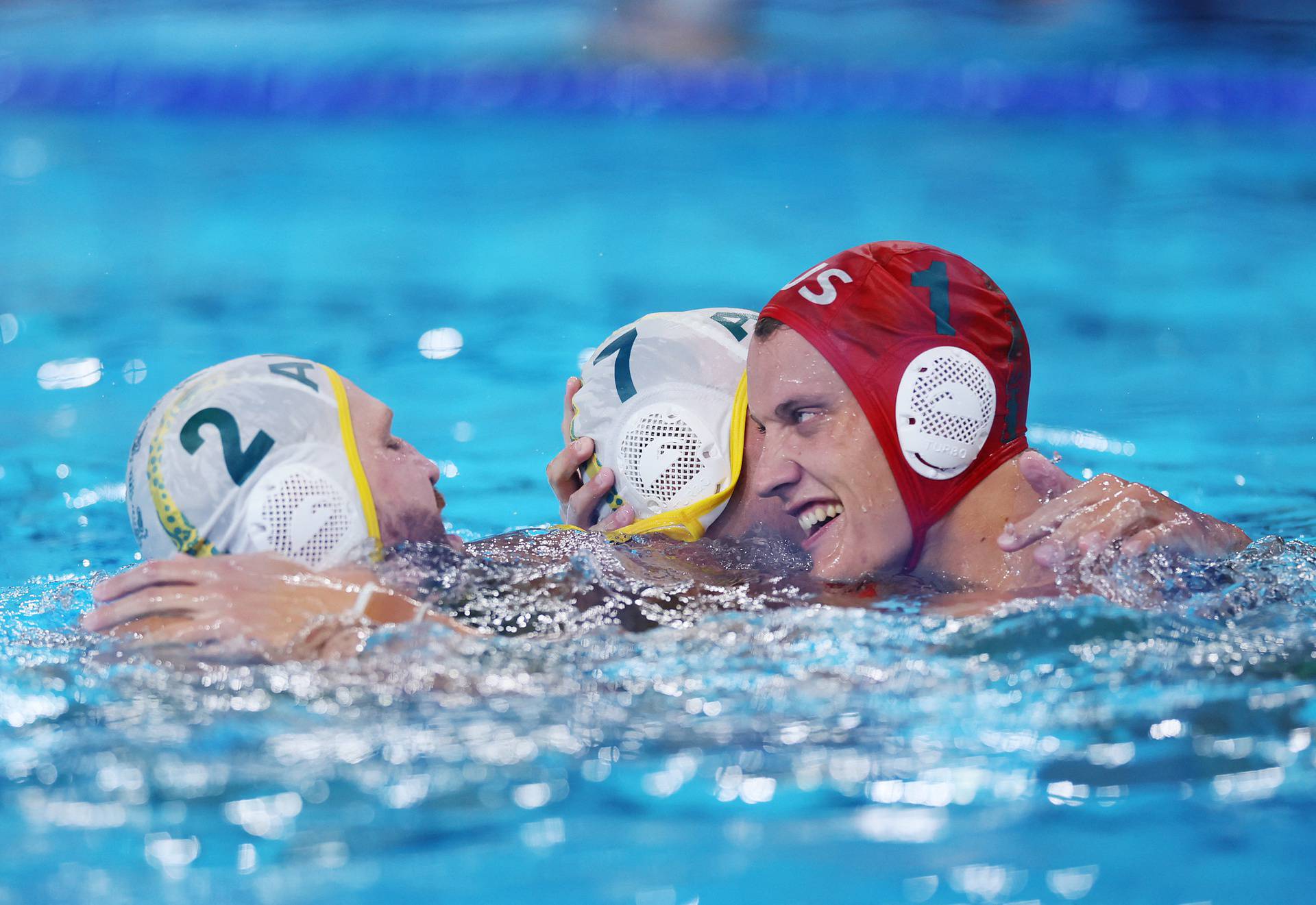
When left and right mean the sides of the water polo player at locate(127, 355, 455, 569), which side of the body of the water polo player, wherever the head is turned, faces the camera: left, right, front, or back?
right

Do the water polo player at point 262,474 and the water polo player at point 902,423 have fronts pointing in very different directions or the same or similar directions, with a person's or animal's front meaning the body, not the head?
very different directions

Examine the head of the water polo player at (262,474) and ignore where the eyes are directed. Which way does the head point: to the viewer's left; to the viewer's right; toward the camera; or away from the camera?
to the viewer's right

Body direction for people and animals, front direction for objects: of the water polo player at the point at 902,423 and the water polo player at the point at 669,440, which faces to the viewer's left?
the water polo player at the point at 902,423

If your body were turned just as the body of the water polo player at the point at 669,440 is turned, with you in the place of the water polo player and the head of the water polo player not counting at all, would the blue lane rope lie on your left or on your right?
on your left

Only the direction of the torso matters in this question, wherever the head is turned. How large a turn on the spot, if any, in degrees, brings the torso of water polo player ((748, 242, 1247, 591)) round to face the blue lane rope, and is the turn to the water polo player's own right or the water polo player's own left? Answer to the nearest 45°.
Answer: approximately 90° to the water polo player's own right

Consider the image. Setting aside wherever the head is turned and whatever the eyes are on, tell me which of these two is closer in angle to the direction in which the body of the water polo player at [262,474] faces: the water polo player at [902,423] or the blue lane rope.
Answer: the water polo player

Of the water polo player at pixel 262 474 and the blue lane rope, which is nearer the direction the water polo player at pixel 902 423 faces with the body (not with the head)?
the water polo player

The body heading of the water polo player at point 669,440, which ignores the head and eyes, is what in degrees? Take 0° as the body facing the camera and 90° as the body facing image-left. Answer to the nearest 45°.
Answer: approximately 270°

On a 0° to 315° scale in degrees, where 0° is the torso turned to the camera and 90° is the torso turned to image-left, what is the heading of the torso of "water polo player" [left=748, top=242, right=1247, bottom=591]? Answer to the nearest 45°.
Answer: approximately 90°
